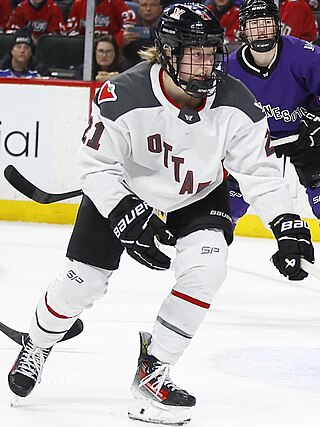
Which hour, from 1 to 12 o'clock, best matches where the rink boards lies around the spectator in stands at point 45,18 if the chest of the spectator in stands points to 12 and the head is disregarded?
The rink boards is roughly at 12 o'clock from the spectator in stands.

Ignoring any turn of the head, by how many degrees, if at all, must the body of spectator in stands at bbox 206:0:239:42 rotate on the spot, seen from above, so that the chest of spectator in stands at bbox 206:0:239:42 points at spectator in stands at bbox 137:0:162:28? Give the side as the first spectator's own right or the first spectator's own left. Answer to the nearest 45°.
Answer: approximately 90° to the first spectator's own right

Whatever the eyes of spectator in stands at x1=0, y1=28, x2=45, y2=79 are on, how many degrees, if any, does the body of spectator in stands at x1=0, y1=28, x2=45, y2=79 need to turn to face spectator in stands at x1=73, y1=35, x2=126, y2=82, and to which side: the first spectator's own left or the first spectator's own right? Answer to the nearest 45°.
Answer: approximately 45° to the first spectator's own left

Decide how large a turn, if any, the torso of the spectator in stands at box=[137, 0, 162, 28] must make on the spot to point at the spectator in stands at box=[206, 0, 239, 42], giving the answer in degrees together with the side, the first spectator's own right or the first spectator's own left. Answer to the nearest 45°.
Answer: approximately 90° to the first spectator's own left

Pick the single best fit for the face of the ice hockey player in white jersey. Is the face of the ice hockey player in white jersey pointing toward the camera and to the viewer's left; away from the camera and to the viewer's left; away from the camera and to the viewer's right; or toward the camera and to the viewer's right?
toward the camera and to the viewer's right

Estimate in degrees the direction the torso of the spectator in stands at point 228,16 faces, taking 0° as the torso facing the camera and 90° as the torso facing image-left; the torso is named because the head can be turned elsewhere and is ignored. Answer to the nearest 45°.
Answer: approximately 0°
